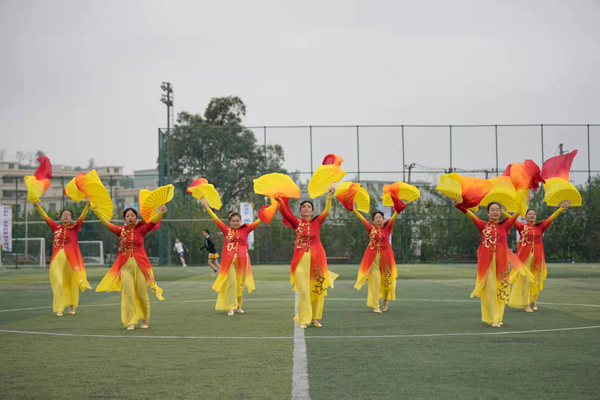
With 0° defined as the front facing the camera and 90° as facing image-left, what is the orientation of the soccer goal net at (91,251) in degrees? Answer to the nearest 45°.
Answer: approximately 0°

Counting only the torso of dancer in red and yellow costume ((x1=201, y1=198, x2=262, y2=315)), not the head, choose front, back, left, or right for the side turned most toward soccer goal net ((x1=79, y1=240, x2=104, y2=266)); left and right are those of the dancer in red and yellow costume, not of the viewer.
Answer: back

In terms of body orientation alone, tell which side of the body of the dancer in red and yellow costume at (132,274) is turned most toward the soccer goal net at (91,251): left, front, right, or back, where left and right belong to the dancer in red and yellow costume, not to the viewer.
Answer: back

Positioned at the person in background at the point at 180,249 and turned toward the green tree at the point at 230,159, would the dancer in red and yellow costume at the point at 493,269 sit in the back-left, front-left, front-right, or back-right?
back-right

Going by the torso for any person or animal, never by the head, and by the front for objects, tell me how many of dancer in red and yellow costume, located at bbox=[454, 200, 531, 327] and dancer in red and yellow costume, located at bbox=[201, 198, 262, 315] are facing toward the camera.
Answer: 2

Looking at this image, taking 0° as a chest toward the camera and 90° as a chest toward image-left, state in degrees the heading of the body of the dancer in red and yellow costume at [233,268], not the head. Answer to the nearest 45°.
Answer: approximately 0°

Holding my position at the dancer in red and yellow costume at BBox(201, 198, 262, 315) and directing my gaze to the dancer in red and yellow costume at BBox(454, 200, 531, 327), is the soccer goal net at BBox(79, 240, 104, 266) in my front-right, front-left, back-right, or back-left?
back-left

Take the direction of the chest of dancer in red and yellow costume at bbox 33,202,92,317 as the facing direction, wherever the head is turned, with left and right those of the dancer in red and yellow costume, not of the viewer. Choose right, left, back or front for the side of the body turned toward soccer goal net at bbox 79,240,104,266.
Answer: back

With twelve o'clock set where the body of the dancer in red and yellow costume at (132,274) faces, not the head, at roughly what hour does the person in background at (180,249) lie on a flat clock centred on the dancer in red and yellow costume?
The person in background is roughly at 6 o'clock from the dancer in red and yellow costume.

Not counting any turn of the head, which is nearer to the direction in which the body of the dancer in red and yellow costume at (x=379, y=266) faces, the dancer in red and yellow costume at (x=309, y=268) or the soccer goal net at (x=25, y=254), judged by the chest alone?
the dancer in red and yellow costume
